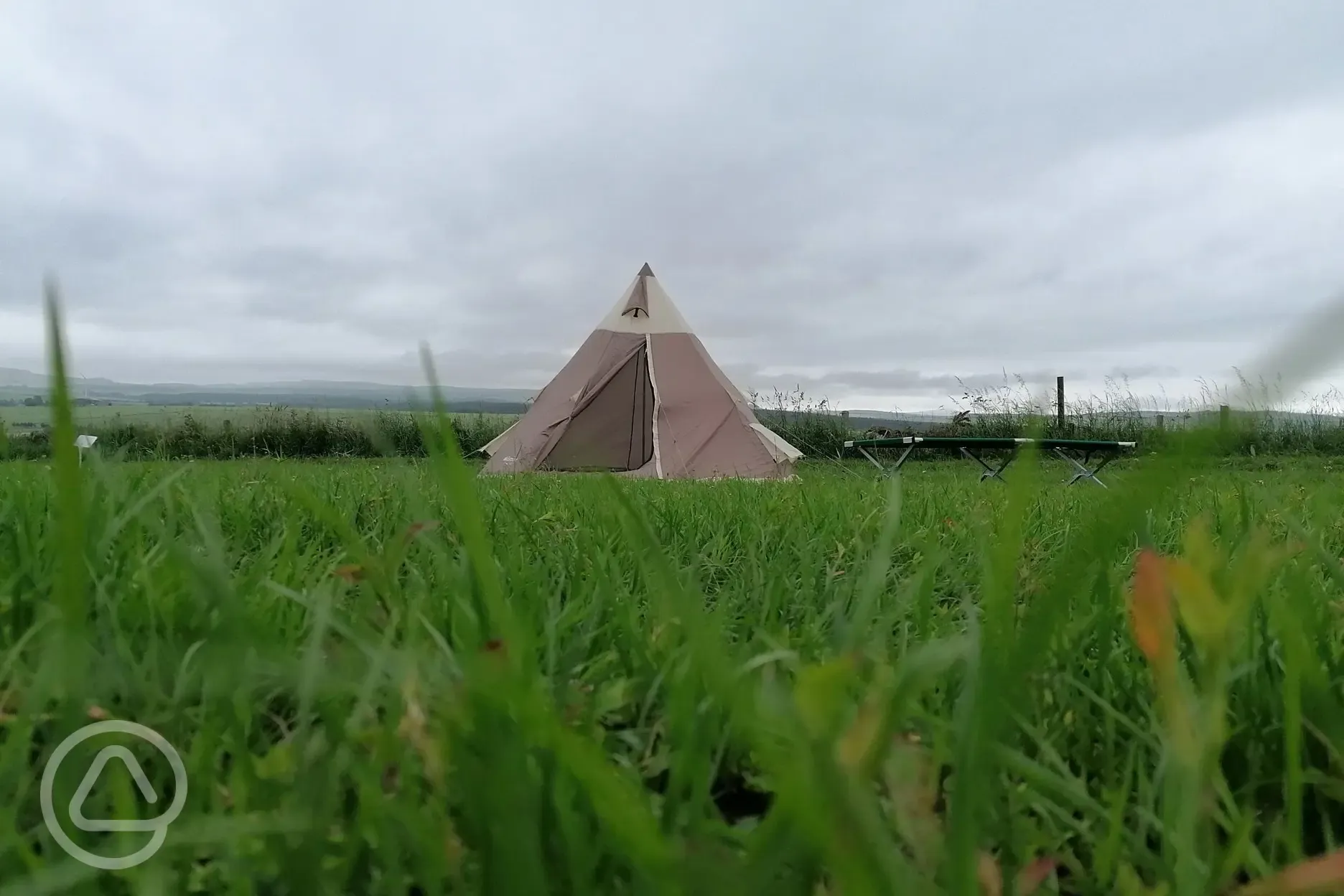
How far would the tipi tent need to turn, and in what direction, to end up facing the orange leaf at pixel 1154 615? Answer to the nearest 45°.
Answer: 0° — it already faces it

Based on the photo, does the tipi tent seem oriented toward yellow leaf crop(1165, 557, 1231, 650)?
yes

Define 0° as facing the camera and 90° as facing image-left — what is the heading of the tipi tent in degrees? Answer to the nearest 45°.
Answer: approximately 0°

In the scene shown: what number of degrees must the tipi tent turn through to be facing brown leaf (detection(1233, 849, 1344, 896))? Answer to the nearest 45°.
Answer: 0° — it already faces it
